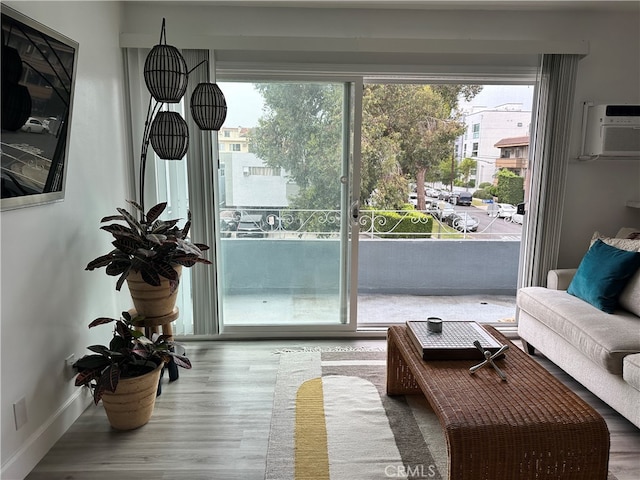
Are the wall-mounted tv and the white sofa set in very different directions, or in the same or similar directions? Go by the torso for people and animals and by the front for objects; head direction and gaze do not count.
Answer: very different directions

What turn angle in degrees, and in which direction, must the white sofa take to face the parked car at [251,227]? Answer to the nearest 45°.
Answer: approximately 45° to its right

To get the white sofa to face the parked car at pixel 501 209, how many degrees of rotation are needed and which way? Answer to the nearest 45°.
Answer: approximately 135° to its right

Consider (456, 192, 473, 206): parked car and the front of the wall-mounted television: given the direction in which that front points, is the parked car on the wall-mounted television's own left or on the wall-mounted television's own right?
on the wall-mounted television's own left

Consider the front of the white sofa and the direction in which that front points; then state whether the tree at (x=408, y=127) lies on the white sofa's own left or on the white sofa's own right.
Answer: on the white sofa's own right

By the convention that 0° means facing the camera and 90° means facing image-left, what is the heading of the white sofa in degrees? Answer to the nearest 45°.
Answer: approximately 45°

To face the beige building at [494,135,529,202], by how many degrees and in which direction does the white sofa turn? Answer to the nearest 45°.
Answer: approximately 135° to its right

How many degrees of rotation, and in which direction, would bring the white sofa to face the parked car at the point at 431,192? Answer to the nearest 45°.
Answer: approximately 90° to its right

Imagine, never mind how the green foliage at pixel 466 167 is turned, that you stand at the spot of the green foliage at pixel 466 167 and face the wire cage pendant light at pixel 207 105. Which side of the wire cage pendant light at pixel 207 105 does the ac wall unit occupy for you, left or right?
left
